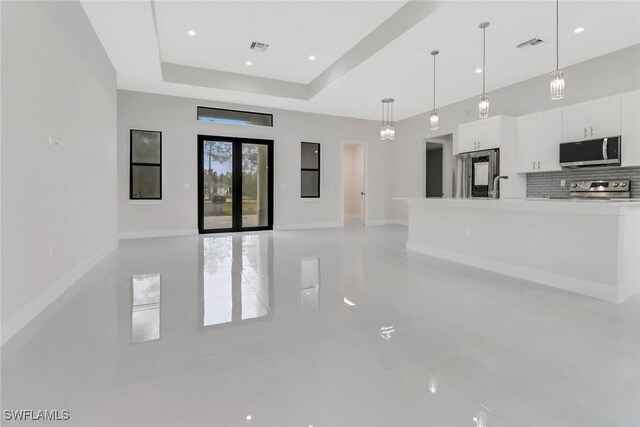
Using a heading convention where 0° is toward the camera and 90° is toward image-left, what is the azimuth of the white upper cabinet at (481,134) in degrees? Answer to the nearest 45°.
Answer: approximately 45°

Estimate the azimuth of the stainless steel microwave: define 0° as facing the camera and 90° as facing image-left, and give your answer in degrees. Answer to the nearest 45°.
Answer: approximately 45°

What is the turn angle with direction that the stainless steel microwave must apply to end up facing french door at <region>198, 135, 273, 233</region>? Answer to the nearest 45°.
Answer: approximately 45° to its right

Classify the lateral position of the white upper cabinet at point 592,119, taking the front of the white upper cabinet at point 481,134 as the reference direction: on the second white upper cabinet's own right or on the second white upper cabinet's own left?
on the second white upper cabinet's own left

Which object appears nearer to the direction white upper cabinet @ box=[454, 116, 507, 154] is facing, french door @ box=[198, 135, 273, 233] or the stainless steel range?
the french door

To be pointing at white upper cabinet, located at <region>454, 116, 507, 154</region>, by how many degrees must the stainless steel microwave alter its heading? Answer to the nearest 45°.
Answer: approximately 90° to its right

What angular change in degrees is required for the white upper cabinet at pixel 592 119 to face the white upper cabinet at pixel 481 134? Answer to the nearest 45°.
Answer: approximately 90° to its right

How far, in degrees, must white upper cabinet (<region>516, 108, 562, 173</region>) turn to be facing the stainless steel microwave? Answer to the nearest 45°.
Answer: approximately 90° to its left
